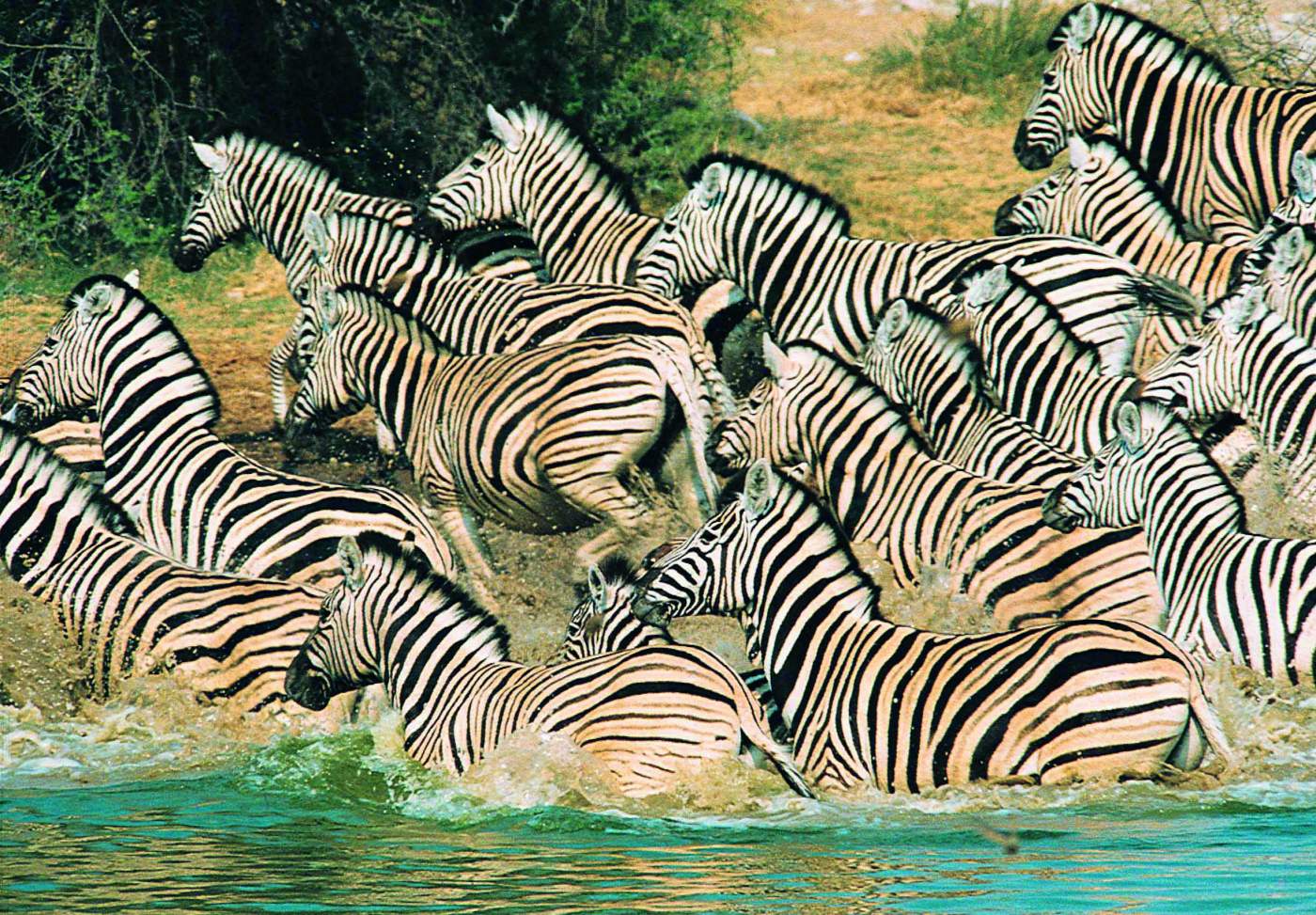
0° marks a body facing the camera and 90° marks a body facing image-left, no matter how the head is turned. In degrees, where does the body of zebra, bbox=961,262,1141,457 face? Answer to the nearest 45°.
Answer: approximately 90°

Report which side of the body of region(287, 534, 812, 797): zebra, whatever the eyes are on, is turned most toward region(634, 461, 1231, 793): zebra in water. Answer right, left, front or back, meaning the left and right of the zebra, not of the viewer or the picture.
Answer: back

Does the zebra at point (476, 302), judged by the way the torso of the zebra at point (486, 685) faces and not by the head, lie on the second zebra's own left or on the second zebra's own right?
on the second zebra's own right

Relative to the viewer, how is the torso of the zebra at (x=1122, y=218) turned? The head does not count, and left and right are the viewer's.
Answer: facing to the left of the viewer

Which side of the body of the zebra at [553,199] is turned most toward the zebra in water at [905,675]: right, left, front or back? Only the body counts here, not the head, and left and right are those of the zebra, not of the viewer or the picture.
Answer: left

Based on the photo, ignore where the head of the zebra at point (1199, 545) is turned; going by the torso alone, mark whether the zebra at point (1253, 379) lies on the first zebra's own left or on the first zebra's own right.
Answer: on the first zebra's own right

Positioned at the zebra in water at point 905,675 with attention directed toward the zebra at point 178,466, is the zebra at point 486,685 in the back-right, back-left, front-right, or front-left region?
front-left

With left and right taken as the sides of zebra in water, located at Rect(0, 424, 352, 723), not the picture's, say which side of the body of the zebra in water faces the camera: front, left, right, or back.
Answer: left

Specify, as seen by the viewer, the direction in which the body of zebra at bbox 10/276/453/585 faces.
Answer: to the viewer's left

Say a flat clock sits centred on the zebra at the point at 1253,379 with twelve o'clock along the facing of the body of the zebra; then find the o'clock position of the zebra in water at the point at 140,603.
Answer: The zebra in water is roughly at 11 o'clock from the zebra.

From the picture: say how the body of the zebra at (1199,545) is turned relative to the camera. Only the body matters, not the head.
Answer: to the viewer's left

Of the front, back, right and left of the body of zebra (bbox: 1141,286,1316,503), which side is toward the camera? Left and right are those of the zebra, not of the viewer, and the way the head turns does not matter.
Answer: left

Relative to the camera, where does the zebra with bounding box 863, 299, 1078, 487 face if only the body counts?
to the viewer's left

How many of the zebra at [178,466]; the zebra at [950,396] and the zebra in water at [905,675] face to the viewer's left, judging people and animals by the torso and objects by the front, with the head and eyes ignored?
3

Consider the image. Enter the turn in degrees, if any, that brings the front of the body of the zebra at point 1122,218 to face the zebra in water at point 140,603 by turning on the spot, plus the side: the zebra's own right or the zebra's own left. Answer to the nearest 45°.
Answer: approximately 45° to the zebra's own left

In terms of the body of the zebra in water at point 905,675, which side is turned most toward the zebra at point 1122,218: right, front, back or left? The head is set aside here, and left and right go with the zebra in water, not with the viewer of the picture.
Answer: right
